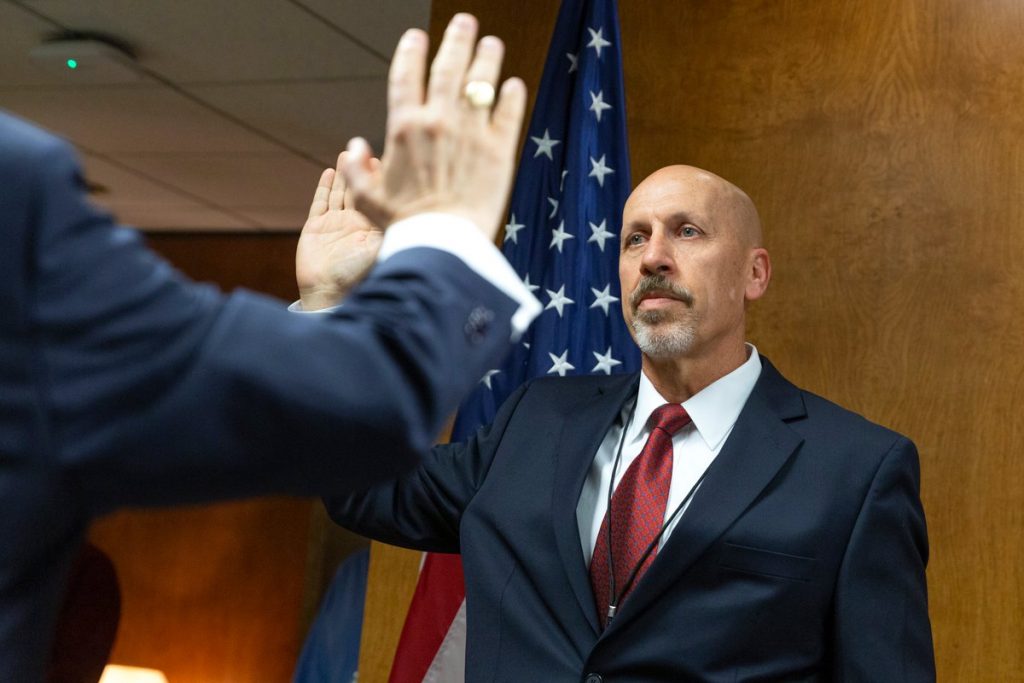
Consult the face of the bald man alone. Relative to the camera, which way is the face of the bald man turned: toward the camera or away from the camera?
toward the camera

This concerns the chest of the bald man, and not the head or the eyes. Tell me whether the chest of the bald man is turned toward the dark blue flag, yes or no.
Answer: no

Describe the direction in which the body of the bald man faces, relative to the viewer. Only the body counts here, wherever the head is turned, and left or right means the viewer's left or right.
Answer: facing the viewer and to the left of the viewer

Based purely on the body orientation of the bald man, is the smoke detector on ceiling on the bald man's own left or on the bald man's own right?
on the bald man's own right

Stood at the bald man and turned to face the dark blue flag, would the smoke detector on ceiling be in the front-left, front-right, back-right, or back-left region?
front-left
